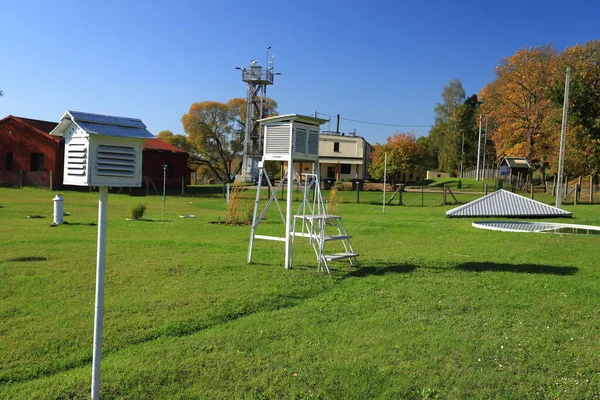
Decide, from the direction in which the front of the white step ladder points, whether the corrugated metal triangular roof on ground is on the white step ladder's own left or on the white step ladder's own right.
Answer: on the white step ladder's own left

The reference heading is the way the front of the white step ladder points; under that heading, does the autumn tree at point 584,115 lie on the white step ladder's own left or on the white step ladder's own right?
on the white step ladder's own left

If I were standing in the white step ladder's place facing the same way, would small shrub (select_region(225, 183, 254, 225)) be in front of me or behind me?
behind

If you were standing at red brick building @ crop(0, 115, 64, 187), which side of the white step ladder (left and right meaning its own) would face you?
back

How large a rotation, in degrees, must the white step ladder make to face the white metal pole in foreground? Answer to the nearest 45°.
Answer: approximately 45° to its right

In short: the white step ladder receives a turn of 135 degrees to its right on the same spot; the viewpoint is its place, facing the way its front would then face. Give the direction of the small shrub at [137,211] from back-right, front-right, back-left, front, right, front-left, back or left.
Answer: front-right

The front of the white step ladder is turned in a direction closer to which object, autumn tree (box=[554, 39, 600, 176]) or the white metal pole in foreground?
the white metal pole in foreground

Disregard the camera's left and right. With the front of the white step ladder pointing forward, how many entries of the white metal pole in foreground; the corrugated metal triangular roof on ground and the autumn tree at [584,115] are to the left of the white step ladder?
2

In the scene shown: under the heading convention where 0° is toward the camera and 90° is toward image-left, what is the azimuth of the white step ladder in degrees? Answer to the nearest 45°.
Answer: approximately 315°
